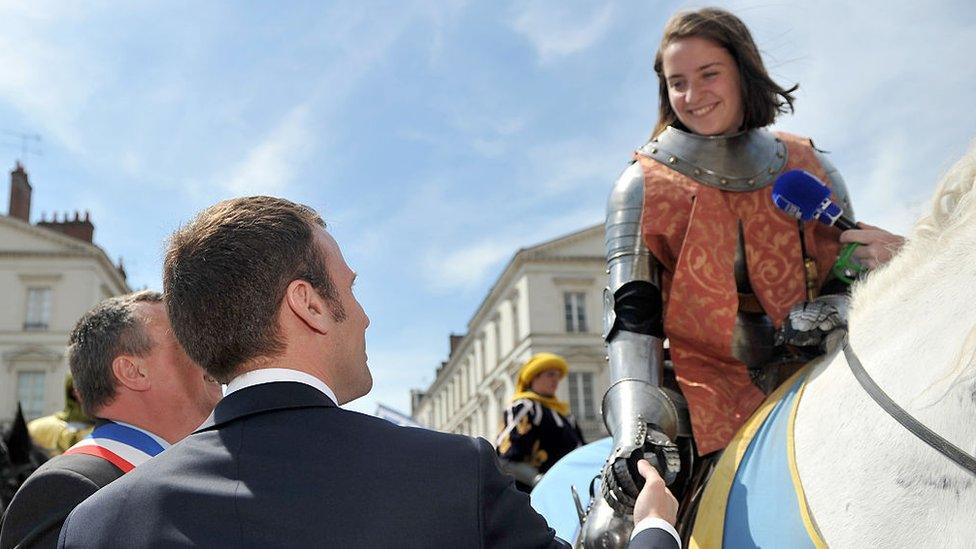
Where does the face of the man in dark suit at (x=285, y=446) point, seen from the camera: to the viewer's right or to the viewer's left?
to the viewer's right

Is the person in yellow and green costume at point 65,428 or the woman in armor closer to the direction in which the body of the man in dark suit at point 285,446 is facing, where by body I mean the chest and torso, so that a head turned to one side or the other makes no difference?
the woman in armor

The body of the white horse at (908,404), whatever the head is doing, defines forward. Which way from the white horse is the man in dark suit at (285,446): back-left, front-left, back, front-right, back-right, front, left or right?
right

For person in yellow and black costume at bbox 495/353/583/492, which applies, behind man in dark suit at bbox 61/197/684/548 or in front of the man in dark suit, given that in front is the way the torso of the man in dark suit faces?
in front

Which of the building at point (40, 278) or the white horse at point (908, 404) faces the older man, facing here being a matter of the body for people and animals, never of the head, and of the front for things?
the building

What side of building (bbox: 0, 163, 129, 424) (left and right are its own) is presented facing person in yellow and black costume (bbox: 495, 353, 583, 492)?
front

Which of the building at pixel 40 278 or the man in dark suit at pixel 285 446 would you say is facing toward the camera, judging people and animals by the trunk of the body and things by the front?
the building

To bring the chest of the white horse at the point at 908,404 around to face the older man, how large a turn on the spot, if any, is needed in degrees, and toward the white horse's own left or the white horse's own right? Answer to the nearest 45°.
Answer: approximately 135° to the white horse's own right

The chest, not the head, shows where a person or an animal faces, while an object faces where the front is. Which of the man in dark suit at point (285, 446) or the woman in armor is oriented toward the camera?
the woman in armor

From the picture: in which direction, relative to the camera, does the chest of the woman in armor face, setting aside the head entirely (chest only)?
toward the camera

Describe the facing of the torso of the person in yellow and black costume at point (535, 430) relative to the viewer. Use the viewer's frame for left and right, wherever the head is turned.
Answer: facing the viewer and to the right of the viewer

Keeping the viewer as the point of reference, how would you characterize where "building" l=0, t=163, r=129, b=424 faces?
facing the viewer

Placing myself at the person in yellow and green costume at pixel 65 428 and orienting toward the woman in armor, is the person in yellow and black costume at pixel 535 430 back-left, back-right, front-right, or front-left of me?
front-left

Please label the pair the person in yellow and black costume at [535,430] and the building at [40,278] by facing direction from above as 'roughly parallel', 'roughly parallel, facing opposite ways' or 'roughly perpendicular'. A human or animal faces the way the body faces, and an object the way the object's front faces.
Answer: roughly parallel

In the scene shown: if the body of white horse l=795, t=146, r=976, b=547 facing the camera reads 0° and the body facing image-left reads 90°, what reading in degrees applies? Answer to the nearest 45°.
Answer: approximately 315°

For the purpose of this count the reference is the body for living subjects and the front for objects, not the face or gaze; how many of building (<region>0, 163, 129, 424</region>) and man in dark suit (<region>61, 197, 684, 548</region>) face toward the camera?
1
